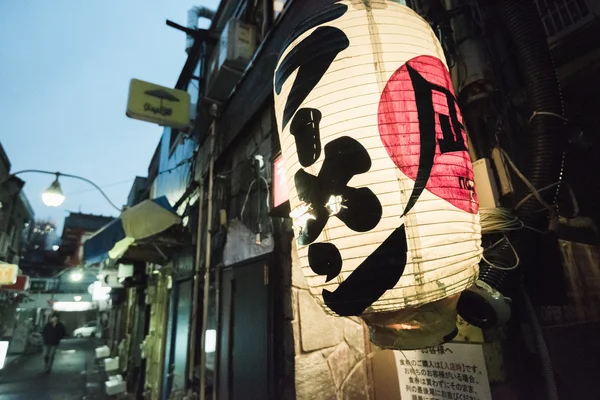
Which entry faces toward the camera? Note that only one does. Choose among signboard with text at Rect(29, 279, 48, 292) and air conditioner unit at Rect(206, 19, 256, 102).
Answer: the signboard with text

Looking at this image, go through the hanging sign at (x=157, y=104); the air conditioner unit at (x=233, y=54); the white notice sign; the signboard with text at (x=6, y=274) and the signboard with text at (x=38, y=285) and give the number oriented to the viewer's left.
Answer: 1

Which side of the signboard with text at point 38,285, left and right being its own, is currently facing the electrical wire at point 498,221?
front

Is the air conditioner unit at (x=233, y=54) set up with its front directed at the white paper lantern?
no

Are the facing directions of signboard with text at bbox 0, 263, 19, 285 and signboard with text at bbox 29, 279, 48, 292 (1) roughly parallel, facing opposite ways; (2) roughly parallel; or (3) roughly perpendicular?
roughly parallel

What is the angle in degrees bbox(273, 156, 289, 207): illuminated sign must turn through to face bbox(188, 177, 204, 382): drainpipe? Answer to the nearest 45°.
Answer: approximately 90° to its right

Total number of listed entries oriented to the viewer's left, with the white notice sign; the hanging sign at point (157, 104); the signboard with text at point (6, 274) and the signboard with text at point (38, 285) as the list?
0

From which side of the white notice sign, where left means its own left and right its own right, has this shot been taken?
front

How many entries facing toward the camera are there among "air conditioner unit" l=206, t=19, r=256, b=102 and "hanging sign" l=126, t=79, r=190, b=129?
1

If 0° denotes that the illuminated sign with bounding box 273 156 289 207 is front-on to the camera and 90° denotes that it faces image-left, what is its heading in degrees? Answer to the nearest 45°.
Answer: approximately 45°

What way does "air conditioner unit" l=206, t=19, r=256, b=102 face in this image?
to the viewer's left

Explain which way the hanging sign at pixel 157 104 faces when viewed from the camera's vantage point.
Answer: facing the viewer

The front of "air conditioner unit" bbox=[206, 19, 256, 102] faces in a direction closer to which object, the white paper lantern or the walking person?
the walking person

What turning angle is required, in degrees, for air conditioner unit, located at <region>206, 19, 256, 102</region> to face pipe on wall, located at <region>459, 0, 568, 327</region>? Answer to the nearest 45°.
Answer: approximately 135° to its left

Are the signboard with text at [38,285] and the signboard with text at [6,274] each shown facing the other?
no

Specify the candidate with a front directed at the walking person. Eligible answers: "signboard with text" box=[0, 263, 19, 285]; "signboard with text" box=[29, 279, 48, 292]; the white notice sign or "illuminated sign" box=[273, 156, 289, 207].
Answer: "signboard with text" box=[29, 279, 48, 292]

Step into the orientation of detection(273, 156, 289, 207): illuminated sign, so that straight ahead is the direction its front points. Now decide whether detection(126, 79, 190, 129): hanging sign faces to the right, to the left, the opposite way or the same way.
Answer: to the left
